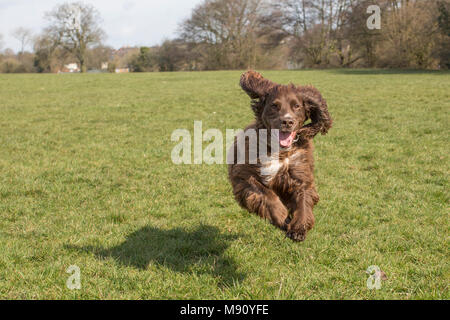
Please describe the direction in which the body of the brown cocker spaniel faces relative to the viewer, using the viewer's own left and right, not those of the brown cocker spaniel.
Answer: facing the viewer
